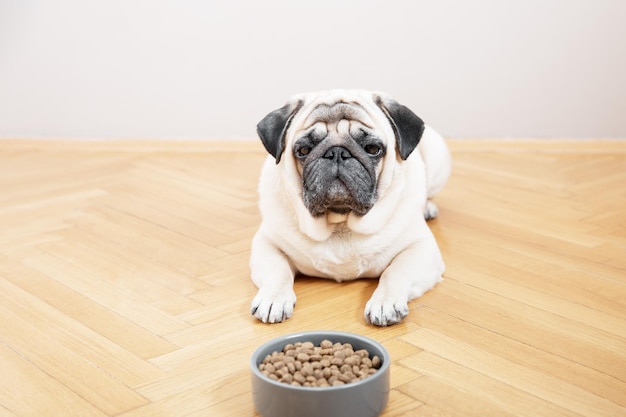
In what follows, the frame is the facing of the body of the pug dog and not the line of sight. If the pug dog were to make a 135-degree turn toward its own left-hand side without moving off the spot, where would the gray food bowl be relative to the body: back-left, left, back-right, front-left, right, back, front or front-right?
back-right

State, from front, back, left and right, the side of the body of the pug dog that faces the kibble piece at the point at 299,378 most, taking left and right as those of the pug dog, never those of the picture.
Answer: front

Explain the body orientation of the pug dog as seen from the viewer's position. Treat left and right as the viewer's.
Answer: facing the viewer
